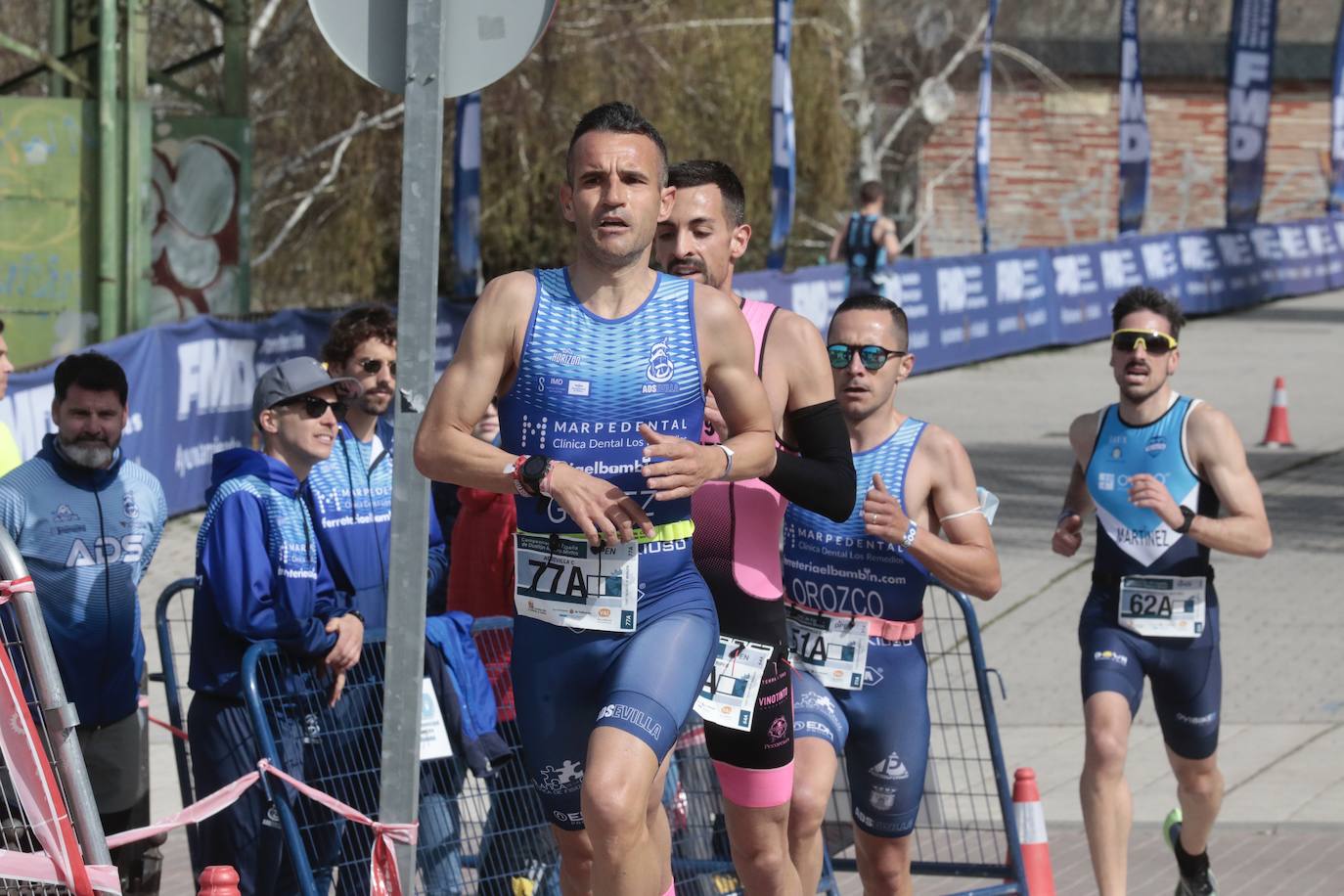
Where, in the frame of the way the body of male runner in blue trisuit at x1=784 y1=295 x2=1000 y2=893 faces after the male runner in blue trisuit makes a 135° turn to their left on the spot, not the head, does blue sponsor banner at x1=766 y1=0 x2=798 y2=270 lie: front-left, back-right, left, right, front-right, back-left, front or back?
left

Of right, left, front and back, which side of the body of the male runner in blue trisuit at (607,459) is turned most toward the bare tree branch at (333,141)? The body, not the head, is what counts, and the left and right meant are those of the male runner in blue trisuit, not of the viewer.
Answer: back

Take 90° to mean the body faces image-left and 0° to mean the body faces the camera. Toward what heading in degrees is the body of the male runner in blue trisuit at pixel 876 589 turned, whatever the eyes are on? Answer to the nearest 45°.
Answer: approximately 45°

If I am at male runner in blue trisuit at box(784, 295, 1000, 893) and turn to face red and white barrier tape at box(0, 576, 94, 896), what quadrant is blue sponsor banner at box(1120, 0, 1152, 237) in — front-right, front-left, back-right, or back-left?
back-right

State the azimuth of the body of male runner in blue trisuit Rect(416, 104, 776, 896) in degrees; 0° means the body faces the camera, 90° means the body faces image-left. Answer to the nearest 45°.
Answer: approximately 0°

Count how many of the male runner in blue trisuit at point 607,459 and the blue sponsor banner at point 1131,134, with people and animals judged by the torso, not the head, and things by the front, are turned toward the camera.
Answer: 2

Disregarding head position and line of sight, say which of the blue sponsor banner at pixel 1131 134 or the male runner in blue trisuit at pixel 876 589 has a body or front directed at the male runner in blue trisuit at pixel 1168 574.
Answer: the blue sponsor banner

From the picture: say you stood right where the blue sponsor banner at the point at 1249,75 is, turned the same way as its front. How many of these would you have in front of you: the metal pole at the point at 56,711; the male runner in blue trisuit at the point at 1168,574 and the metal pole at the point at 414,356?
3

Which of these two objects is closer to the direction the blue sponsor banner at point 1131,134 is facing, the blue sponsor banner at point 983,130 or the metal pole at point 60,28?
the metal pole

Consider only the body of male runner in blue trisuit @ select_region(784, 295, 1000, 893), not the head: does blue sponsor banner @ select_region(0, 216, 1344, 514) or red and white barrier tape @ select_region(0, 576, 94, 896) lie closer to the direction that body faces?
the red and white barrier tape
